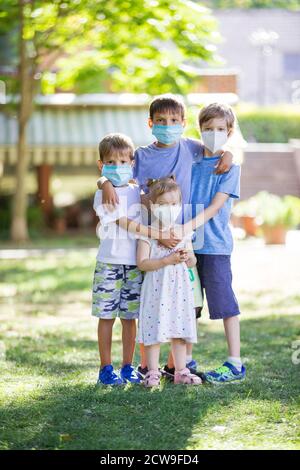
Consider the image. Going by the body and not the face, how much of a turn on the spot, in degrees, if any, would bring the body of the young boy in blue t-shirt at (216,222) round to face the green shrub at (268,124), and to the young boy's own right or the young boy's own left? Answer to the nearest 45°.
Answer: approximately 135° to the young boy's own right

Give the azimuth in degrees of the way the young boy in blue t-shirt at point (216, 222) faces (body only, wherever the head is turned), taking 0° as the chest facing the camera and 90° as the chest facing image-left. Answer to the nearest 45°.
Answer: approximately 45°

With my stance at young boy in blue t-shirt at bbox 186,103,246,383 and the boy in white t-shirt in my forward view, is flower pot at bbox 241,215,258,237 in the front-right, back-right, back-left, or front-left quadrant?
back-right

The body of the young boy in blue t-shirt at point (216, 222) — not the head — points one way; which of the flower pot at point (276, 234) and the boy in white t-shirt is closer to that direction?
the boy in white t-shirt

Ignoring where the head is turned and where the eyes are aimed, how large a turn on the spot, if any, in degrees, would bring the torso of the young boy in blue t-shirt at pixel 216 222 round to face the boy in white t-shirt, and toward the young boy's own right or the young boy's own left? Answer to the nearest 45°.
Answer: approximately 45° to the young boy's own right

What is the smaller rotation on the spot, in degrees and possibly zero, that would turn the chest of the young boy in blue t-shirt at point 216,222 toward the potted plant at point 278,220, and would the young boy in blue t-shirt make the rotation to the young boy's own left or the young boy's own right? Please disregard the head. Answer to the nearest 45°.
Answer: approximately 135° to the young boy's own right

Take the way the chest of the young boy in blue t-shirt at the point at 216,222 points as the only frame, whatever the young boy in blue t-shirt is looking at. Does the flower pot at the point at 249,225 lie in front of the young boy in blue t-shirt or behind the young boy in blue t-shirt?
behind

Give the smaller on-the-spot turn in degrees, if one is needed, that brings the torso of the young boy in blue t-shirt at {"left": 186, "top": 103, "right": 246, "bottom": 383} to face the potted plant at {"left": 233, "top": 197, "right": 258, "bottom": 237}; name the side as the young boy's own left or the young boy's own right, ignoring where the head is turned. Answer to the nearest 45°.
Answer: approximately 135° to the young boy's own right
